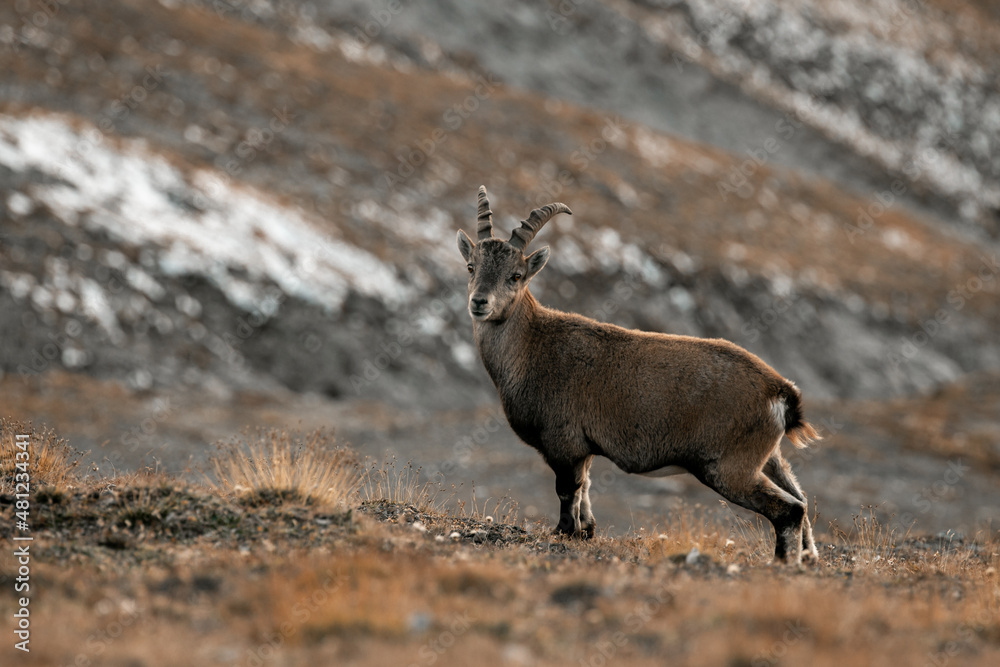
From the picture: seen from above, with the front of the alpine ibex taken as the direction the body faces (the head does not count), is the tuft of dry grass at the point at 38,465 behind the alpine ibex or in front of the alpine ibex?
in front

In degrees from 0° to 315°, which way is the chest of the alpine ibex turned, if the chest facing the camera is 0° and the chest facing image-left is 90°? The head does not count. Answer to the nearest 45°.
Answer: approximately 90°
